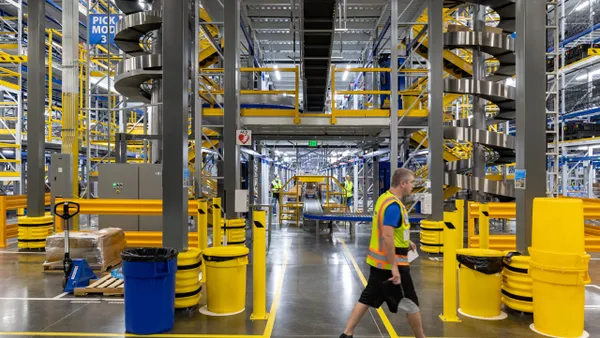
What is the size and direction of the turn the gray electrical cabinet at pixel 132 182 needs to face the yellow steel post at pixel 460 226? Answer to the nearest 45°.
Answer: approximately 45° to its left

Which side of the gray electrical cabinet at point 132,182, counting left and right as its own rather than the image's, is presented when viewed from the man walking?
front

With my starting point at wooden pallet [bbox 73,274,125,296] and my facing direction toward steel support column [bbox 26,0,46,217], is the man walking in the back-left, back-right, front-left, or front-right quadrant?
back-right

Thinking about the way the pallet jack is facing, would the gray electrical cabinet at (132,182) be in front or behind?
in front

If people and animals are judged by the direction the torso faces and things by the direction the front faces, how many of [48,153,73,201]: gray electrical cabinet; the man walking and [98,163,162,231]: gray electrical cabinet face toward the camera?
2

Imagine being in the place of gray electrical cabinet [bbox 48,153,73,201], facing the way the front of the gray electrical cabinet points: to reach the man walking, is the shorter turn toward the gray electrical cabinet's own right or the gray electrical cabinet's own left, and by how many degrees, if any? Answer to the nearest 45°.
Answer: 0° — it already faces them
